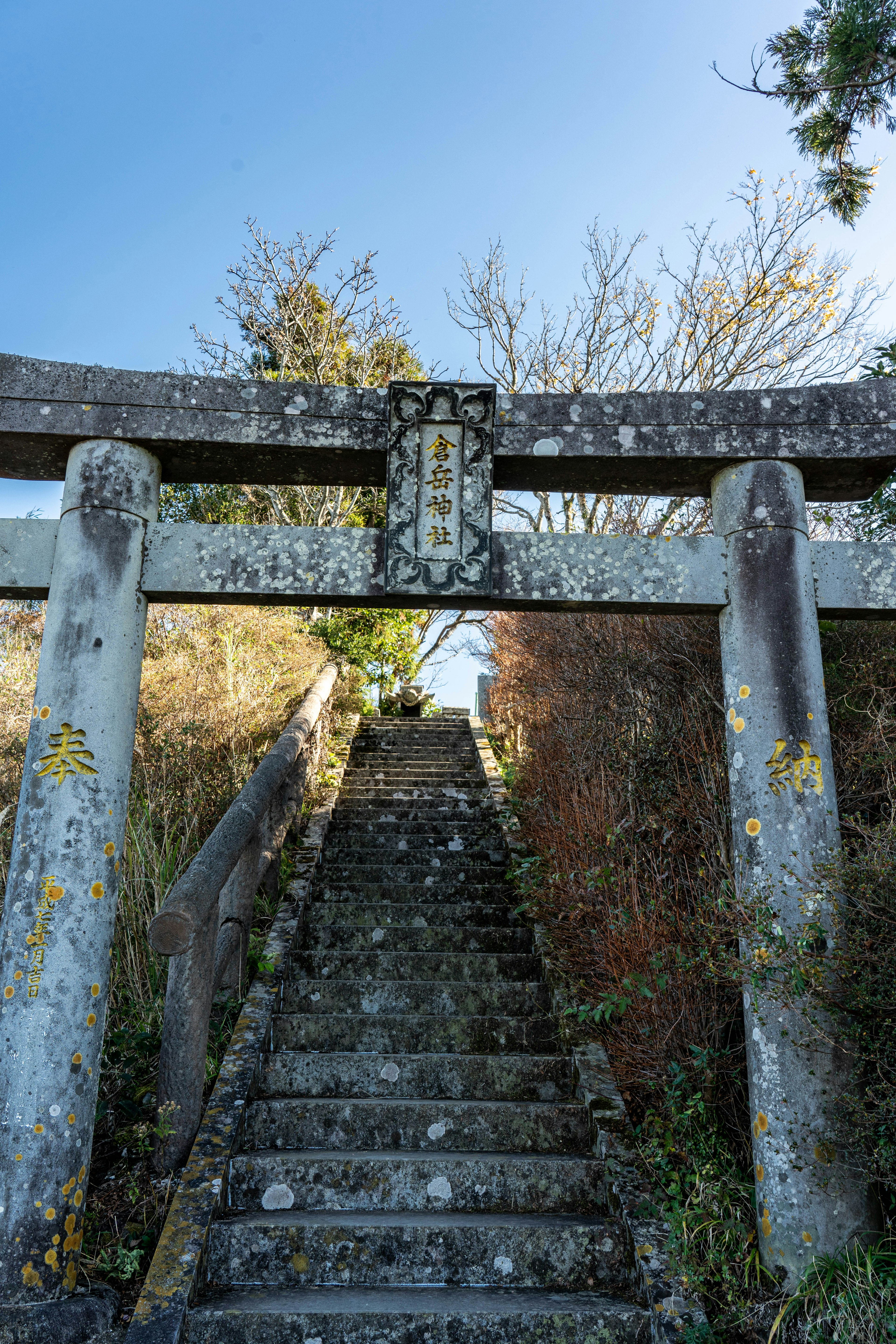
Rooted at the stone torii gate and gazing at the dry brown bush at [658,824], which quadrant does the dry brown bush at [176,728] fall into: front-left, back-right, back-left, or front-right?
front-left

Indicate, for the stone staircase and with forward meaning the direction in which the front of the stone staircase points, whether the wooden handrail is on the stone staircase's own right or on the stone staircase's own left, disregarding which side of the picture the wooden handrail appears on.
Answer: on the stone staircase's own right

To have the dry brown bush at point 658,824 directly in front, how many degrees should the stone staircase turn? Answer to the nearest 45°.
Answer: approximately 135° to its left

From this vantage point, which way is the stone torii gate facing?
toward the camera

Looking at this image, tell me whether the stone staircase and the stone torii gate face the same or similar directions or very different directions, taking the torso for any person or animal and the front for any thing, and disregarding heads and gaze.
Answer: same or similar directions

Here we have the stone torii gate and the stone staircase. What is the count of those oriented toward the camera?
2

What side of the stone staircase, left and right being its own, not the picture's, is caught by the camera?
front
